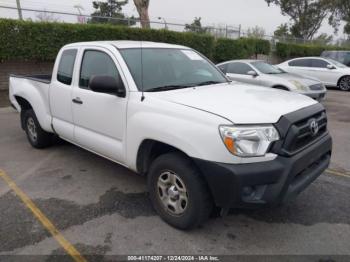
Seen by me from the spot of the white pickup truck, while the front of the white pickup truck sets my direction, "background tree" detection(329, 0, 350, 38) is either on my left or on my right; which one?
on my left

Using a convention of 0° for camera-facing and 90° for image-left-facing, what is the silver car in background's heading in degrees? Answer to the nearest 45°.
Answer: approximately 315°

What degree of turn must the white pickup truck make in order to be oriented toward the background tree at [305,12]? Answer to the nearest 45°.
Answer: approximately 135° to its left

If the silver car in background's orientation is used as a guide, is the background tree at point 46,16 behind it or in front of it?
behind

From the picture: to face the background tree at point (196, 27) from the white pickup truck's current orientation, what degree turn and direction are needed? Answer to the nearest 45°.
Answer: approximately 135° to its left

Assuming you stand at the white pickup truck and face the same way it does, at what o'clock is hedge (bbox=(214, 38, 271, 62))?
The hedge is roughly at 8 o'clock from the white pickup truck.

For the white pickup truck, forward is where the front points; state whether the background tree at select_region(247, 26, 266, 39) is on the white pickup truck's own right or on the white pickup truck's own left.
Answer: on the white pickup truck's own left

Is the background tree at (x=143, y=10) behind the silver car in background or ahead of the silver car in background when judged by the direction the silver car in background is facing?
behind

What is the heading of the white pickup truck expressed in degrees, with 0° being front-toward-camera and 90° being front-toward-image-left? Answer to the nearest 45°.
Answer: approximately 315°

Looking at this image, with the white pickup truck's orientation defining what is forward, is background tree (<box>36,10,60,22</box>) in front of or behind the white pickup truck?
behind

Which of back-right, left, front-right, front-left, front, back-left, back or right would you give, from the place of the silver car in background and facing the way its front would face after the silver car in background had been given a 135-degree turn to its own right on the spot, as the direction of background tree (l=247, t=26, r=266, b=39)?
right
